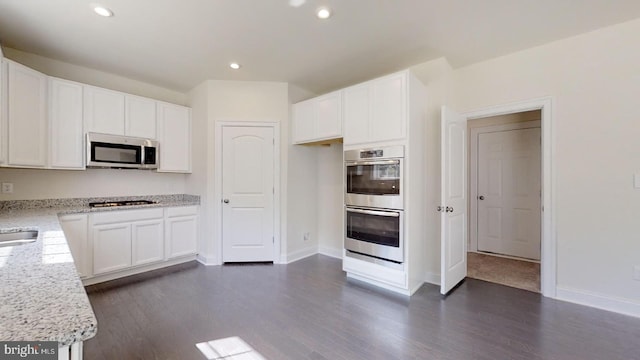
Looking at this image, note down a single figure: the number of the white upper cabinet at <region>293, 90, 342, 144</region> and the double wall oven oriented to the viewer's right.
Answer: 0

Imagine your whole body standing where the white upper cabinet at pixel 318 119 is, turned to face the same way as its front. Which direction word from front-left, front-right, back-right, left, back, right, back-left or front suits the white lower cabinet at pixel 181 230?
front-right

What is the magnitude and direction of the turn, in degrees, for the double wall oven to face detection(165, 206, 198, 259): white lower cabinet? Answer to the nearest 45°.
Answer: approximately 45° to its right

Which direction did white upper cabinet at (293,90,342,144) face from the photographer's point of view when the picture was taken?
facing the viewer and to the left of the viewer

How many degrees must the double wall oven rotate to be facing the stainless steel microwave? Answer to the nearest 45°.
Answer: approximately 45° to its right

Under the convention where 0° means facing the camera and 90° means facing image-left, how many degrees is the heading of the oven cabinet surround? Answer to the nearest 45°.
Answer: approximately 45°

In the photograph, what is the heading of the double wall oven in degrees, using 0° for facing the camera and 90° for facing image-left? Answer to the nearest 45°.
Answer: approximately 45°

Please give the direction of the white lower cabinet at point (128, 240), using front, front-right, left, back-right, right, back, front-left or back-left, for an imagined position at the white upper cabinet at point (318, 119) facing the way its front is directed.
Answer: front-right
